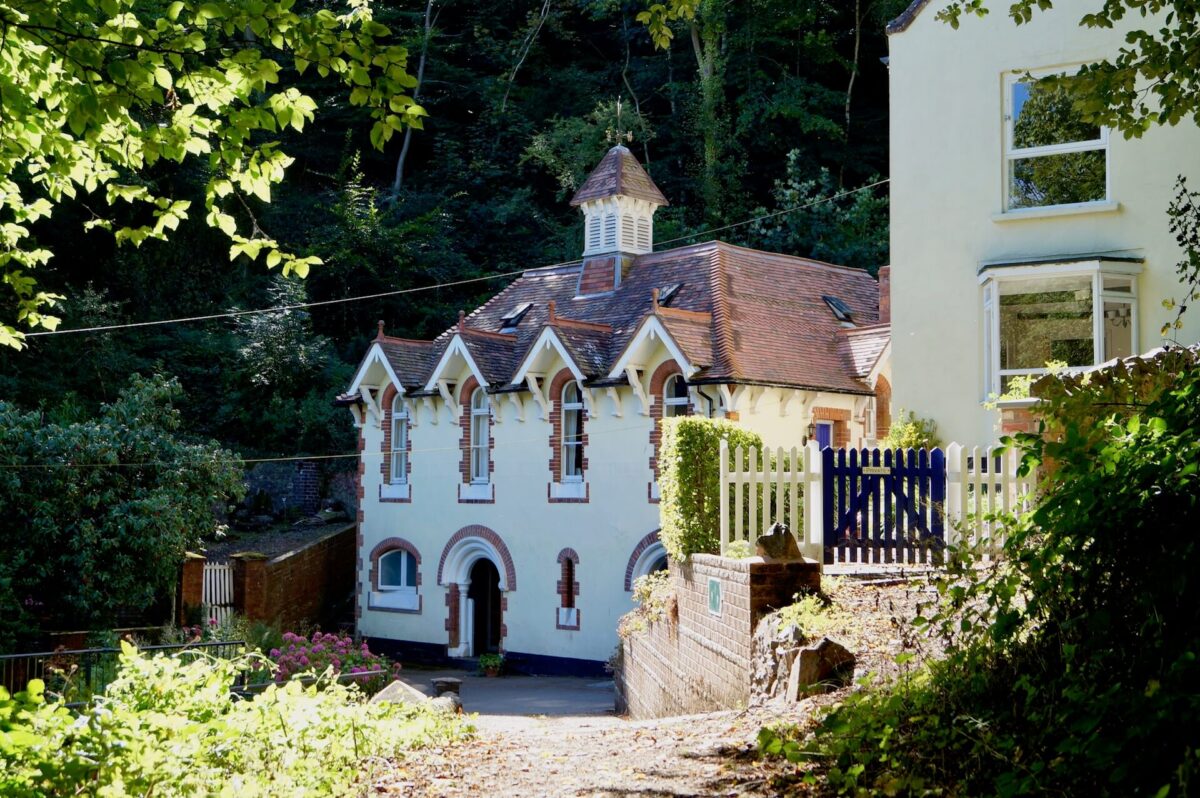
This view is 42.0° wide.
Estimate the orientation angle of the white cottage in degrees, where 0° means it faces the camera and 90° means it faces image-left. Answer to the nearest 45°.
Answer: approximately 45°

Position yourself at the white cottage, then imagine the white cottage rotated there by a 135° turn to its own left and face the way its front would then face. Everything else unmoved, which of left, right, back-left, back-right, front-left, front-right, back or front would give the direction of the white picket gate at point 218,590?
back

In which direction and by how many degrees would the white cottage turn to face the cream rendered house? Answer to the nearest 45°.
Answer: approximately 90° to its left

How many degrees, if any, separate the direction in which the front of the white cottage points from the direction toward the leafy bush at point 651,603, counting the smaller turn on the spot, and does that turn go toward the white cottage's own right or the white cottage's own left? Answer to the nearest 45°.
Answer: approximately 45° to the white cottage's own left

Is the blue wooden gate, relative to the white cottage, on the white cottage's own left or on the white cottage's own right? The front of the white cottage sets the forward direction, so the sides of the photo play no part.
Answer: on the white cottage's own left

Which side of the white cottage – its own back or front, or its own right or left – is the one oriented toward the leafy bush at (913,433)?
left

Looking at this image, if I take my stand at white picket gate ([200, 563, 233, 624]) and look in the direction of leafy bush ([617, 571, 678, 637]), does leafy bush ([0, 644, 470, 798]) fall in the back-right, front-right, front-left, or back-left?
front-right

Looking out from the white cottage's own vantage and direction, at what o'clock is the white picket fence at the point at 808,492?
The white picket fence is roughly at 10 o'clock from the white cottage.
